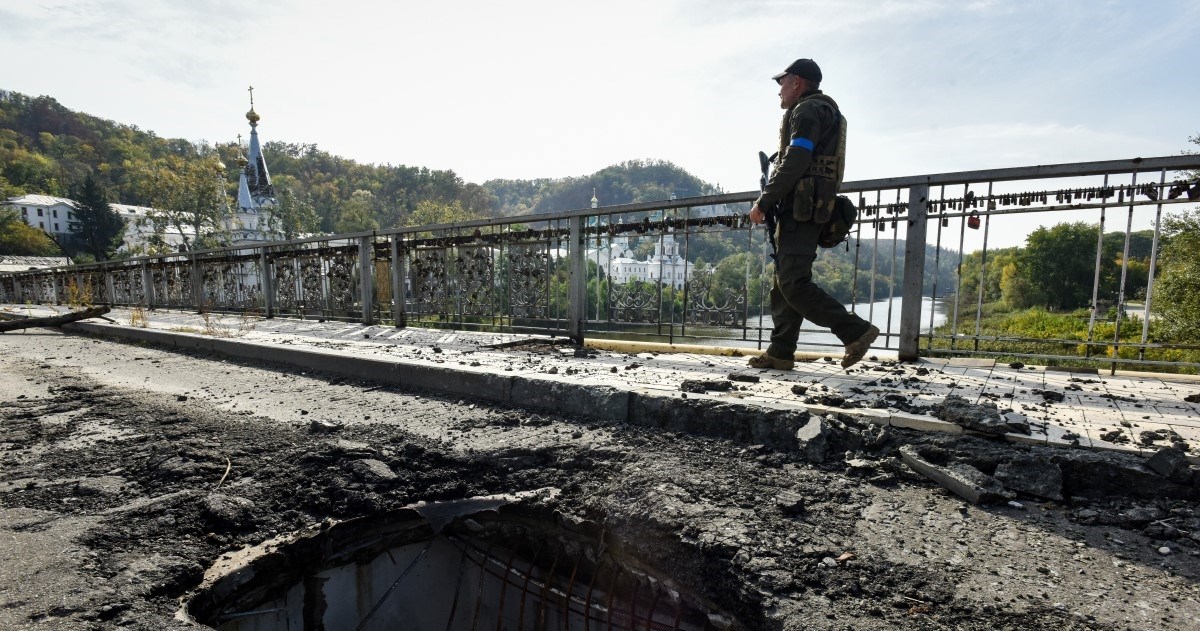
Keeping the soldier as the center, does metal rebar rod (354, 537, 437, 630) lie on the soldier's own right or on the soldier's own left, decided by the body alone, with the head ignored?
on the soldier's own left

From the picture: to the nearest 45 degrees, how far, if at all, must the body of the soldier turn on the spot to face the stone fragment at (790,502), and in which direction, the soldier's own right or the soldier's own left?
approximately 90° to the soldier's own left

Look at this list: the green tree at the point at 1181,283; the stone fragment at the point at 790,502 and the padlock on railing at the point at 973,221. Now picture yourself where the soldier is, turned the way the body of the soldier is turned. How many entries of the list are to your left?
1

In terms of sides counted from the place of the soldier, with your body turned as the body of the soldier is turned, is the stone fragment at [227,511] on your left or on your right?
on your left

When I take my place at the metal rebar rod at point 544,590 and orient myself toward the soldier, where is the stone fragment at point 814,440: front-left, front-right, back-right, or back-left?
front-right
